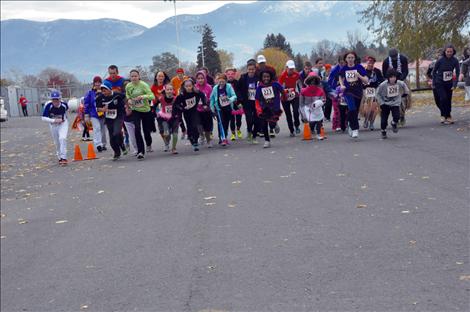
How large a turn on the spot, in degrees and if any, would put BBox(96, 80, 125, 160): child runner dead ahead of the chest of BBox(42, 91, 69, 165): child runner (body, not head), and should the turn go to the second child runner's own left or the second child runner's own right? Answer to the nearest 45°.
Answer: approximately 45° to the second child runner's own left

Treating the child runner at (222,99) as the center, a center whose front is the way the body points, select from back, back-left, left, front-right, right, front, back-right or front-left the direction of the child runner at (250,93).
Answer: left

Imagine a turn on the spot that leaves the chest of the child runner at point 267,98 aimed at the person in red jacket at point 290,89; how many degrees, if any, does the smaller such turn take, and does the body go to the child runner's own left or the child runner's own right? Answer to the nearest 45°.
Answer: approximately 180°

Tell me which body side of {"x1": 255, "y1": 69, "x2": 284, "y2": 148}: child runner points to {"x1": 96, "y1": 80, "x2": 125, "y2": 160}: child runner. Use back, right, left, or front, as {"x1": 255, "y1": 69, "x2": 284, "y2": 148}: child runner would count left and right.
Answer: right
